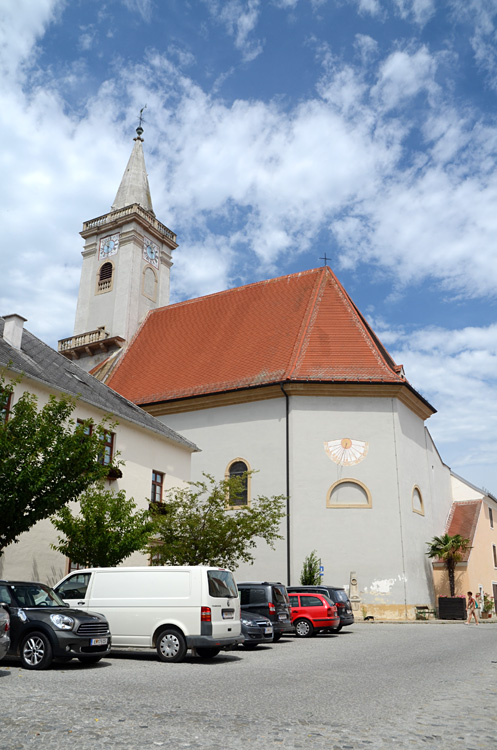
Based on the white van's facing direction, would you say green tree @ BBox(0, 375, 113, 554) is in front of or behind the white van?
in front

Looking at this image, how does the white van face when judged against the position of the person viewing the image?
facing away from the viewer and to the left of the viewer

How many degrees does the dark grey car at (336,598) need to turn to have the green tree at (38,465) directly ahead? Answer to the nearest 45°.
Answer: approximately 90° to its left

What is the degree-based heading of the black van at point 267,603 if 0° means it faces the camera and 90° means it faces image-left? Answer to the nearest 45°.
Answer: approximately 135°

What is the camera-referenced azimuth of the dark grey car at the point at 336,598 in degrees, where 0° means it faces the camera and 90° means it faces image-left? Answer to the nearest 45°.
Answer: approximately 135°
